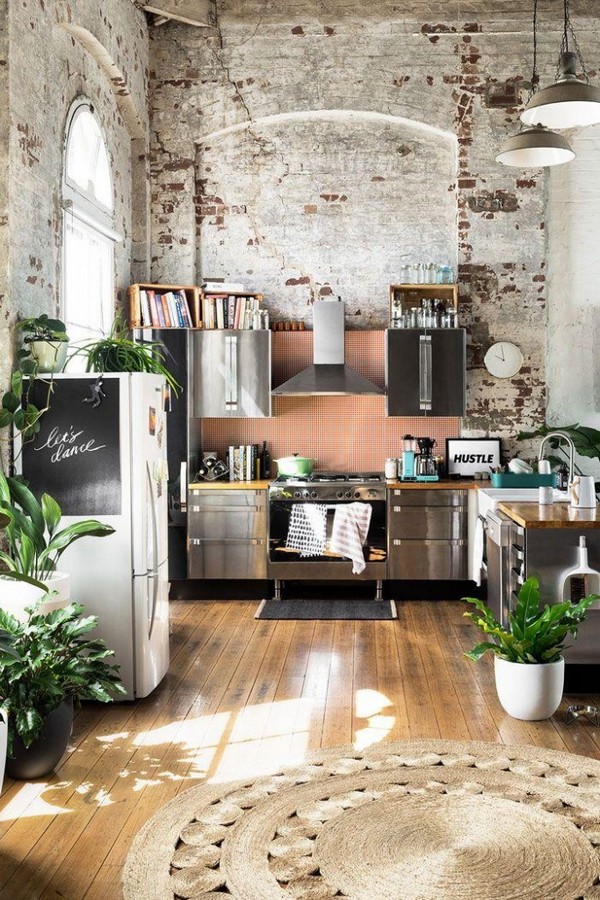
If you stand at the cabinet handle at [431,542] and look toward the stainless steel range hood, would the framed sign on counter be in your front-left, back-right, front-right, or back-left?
back-right

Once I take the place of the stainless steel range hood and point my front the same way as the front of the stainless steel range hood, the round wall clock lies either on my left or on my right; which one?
on my left

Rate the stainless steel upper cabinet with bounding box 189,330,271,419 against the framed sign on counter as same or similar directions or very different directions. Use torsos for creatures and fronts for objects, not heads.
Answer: same or similar directions

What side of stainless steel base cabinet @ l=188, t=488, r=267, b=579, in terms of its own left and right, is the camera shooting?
front

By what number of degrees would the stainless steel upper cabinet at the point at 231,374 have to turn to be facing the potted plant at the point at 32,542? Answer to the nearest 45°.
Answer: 0° — it already faces it

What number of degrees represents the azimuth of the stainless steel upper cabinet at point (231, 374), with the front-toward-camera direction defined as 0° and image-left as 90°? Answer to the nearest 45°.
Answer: approximately 0°

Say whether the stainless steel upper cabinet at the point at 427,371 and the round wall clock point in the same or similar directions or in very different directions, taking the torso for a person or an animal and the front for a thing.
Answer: same or similar directions

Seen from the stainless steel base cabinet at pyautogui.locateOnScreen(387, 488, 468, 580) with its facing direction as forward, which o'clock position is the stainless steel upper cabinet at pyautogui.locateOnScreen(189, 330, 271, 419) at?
The stainless steel upper cabinet is roughly at 3 o'clock from the stainless steel base cabinet.

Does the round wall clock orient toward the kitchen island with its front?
yes

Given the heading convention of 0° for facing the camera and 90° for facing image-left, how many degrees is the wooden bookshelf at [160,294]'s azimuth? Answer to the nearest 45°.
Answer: approximately 0°

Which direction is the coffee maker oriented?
toward the camera

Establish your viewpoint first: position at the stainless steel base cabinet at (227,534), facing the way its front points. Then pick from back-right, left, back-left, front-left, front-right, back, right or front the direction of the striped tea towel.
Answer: left

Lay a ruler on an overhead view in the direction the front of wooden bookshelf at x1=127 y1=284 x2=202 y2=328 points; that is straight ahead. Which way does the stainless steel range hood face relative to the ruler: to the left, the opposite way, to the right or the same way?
the same way

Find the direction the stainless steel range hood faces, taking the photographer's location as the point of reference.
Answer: facing the viewer

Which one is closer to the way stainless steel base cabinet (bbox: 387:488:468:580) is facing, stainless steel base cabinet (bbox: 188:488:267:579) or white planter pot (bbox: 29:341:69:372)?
the white planter pot

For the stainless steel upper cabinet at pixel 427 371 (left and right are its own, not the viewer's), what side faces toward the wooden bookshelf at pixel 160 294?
right

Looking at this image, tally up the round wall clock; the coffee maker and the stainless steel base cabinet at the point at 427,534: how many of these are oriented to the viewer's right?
0
